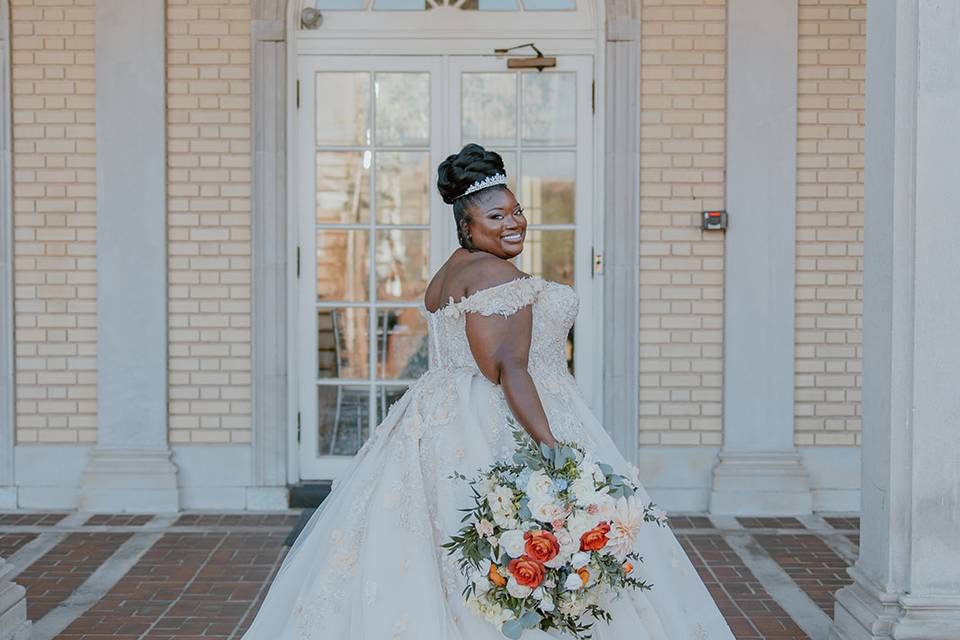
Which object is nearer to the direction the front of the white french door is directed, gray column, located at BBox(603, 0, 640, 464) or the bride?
the bride

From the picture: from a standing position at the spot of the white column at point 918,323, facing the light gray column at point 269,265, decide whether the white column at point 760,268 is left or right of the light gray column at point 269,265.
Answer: right

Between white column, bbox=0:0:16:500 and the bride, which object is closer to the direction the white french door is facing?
the bride

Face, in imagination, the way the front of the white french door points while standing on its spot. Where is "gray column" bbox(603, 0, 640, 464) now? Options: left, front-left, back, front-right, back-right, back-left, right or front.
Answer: left

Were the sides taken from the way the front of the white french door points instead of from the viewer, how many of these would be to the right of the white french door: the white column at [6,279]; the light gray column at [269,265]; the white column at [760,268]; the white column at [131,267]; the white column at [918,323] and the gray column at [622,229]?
3

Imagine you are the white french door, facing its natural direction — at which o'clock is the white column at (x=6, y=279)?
The white column is roughly at 3 o'clock from the white french door.

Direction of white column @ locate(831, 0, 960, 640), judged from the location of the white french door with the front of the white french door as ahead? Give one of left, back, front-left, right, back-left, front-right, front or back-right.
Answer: front-left

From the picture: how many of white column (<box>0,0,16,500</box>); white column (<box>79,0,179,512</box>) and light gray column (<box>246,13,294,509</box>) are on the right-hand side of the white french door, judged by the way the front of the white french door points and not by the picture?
3

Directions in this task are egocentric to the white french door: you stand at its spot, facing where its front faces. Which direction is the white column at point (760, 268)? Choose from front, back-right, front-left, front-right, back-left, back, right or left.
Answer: left

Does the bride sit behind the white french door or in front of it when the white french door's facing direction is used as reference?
in front

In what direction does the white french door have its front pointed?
toward the camera

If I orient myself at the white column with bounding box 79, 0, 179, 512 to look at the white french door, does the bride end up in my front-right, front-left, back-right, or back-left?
front-right

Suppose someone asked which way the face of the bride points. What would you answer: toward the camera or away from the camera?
toward the camera

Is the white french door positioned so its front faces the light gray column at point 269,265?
no

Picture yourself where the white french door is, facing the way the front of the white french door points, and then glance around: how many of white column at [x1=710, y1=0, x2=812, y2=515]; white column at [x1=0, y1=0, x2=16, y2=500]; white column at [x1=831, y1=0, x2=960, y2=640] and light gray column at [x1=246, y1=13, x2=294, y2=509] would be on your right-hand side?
2

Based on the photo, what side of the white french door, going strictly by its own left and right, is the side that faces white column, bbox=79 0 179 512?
right
